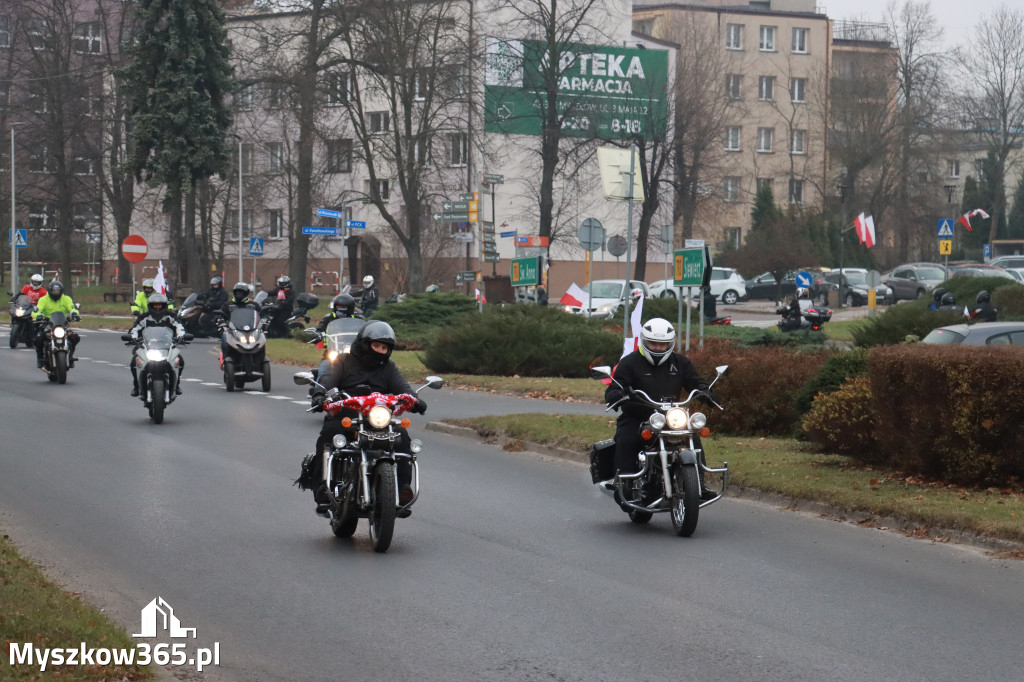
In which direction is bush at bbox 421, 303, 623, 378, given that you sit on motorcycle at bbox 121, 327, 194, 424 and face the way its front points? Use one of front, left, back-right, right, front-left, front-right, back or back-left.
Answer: back-left

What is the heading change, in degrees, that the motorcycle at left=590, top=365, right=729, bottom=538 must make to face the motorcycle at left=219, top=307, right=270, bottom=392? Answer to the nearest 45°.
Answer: approximately 180°

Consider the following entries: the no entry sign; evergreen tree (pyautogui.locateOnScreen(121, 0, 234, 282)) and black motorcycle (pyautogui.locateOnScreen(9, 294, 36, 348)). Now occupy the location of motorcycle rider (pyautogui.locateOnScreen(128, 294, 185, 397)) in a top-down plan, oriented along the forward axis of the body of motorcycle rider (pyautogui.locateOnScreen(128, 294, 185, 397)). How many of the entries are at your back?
3

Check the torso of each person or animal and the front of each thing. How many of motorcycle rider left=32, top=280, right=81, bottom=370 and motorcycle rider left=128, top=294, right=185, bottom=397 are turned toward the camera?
2

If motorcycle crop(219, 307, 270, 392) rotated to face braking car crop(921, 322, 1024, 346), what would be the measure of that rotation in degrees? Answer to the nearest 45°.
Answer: approximately 45° to its left

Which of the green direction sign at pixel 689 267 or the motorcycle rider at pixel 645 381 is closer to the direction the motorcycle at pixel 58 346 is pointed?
the motorcycle rider

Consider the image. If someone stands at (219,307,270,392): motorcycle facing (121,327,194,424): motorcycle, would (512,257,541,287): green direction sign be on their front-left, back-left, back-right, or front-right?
back-left

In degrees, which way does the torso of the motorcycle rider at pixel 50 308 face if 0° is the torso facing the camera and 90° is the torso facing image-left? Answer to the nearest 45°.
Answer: approximately 0°

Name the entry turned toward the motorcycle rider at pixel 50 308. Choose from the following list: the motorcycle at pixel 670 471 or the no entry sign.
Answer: the no entry sign
